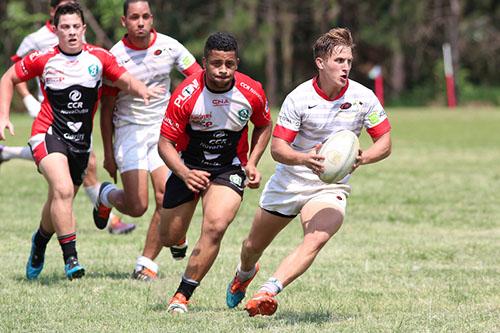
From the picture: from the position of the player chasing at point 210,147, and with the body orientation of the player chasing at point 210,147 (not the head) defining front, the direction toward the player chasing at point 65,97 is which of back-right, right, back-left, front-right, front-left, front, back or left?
back-right

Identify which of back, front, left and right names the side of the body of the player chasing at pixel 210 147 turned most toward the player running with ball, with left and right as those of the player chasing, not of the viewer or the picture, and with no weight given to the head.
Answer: left

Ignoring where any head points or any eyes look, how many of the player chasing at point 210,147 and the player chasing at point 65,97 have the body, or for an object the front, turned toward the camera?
2

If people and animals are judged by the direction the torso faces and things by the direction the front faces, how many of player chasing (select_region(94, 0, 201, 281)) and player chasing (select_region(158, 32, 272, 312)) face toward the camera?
2

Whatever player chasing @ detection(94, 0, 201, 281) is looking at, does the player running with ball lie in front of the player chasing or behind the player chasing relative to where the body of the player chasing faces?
in front

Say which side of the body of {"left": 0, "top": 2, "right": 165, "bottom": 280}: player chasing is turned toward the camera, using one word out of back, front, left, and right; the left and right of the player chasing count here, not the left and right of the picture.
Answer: front

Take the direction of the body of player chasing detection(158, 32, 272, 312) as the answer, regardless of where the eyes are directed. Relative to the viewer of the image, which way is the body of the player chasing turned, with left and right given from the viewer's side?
facing the viewer

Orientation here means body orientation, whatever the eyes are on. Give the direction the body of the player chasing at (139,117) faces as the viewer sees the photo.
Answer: toward the camera
